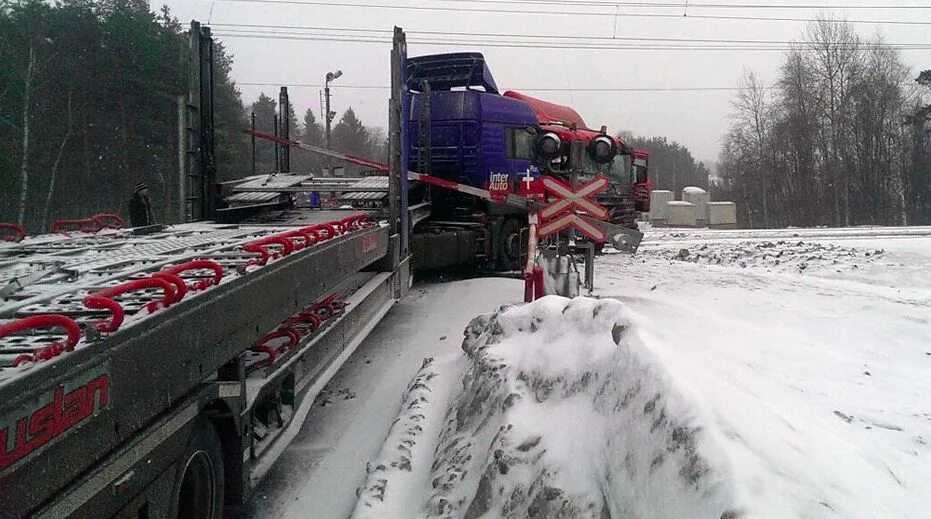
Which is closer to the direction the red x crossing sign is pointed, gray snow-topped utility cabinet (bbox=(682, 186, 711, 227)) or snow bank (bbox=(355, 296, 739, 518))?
the snow bank

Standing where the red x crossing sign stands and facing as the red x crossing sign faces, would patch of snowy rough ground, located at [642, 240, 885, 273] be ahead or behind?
behind

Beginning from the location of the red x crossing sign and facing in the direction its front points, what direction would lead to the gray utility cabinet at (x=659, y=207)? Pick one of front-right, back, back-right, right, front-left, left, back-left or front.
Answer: back

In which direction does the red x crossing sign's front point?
toward the camera

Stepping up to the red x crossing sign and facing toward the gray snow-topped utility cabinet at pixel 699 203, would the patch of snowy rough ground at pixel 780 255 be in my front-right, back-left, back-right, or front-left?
front-right

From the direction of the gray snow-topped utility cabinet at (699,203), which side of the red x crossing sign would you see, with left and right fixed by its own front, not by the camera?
back

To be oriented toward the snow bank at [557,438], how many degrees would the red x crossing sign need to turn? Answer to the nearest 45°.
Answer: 0° — it already faces it
